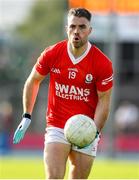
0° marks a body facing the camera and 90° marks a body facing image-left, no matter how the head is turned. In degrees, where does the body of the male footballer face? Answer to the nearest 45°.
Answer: approximately 0°
